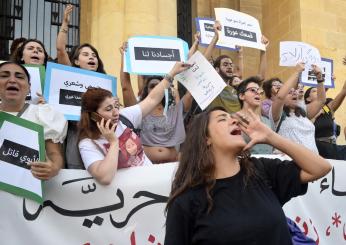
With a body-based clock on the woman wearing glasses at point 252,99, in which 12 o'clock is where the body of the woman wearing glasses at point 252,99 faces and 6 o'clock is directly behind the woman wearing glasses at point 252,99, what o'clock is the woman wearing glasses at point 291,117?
the woman wearing glasses at point 291,117 is roughly at 9 o'clock from the woman wearing glasses at point 252,99.

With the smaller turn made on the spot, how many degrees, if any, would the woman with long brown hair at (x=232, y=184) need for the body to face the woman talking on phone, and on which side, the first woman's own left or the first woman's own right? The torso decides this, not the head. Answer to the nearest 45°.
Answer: approximately 180°

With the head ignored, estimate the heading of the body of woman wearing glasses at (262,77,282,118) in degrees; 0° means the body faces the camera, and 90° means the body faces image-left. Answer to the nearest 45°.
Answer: approximately 315°

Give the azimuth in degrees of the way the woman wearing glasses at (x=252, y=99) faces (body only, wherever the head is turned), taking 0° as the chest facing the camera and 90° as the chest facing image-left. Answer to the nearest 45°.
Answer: approximately 315°

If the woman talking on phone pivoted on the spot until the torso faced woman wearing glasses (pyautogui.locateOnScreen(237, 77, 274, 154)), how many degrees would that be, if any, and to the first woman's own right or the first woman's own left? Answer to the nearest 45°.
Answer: approximately 90° to the first woman's own left

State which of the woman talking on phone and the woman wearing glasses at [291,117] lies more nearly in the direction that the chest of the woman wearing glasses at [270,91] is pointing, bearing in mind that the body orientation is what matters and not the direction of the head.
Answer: the woman wearing glasses

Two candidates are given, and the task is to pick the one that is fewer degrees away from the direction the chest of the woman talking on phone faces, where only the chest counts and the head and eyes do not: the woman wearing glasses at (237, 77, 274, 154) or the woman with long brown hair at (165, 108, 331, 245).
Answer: the woman with long brown hair
